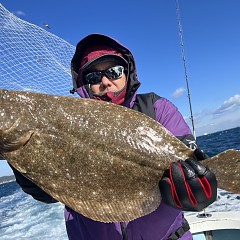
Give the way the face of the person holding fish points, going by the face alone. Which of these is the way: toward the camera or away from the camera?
toward the camera

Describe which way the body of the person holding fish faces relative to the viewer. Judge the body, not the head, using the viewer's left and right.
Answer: facing the viewer
